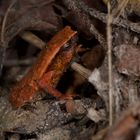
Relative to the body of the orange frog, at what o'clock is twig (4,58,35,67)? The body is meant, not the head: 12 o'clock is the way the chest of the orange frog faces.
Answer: The twig is roughly at 8 o'clock from the orange frog.

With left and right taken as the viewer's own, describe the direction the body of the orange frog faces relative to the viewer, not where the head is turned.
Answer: facing to the right of the viewer
